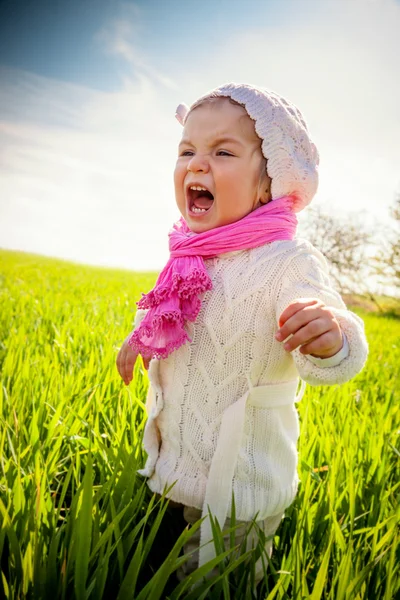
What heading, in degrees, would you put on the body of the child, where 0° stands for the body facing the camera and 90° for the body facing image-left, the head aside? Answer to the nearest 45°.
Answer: approximately 45°
